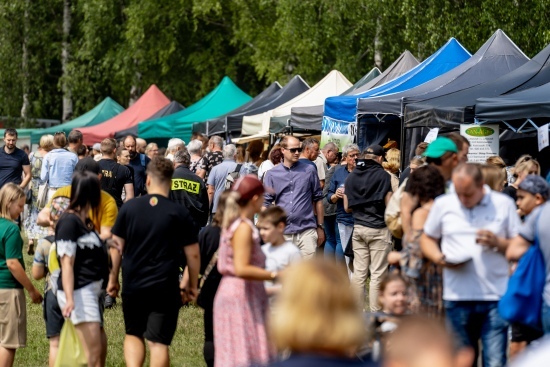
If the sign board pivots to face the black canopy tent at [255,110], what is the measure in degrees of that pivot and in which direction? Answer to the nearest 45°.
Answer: approximately 135° to its right

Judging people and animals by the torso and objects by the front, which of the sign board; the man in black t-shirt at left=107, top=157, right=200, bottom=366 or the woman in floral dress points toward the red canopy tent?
the man in black t-shirt

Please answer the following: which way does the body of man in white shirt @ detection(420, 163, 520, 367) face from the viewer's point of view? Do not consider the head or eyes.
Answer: toward the camera

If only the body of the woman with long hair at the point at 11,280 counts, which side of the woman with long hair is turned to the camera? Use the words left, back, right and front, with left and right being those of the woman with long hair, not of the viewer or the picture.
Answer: right

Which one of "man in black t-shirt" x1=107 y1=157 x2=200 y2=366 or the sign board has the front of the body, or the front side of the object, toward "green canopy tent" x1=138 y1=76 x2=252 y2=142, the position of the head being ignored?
the man in black t-shirt

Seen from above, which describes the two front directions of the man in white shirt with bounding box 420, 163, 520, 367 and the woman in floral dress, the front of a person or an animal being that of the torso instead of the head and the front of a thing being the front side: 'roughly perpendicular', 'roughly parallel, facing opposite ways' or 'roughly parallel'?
roughly perpendicular

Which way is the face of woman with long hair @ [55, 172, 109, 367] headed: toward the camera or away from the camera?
away from the camera

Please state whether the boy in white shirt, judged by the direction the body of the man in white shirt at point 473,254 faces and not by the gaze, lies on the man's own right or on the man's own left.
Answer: on the man's own right

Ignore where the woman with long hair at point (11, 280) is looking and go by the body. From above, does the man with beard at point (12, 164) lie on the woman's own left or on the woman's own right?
on the woman's own left

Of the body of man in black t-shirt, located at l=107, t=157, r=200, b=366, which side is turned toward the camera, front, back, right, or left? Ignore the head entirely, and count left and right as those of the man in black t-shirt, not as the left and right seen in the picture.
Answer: back

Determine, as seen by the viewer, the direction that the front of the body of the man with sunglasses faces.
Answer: toward the camera

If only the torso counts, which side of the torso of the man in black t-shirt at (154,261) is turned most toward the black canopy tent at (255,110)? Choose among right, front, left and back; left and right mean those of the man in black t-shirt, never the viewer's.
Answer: front

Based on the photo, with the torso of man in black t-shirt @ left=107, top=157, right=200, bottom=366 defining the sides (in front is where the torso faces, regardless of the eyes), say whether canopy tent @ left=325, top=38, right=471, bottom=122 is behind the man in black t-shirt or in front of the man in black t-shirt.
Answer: in front

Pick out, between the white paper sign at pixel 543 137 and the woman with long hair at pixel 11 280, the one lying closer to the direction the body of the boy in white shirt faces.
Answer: the woman with long hair
